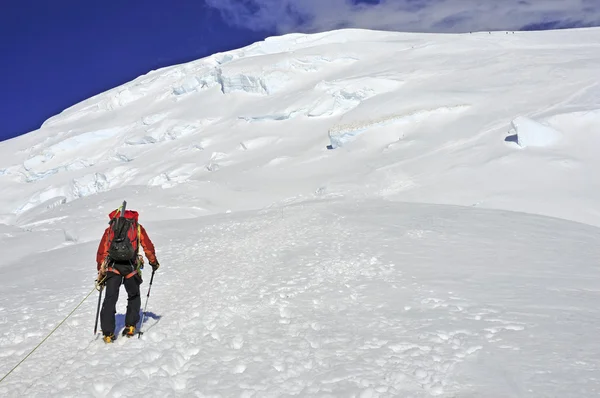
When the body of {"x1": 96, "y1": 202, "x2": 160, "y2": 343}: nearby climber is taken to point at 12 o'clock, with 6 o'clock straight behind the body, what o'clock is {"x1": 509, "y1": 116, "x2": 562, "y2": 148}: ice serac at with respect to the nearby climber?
The ice serac is roughly at 2 o'clock from the nearby climber.

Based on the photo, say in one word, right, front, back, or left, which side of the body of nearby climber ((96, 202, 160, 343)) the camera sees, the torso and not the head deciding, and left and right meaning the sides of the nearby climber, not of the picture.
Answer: back
